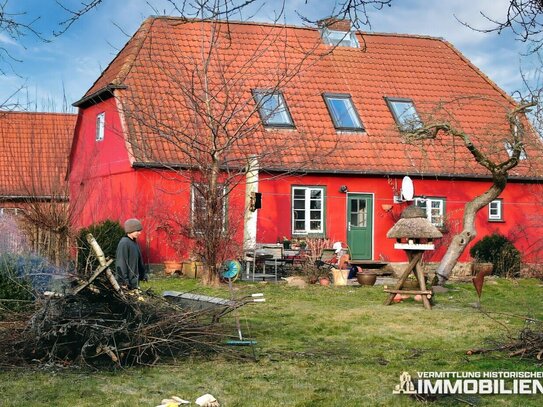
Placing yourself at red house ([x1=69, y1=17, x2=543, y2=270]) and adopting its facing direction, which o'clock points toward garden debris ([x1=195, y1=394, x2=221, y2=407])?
The garden debris is roughly at 12 o'clock from the red house.

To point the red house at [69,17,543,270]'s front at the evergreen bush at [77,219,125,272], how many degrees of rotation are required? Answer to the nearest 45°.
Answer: approximately 45° to its right

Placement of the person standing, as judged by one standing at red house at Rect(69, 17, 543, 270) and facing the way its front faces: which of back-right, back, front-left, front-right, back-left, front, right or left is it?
front

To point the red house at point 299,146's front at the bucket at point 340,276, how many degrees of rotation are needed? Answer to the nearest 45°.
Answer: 0° — it already faces it

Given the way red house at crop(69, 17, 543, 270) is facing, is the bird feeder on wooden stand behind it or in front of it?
in front

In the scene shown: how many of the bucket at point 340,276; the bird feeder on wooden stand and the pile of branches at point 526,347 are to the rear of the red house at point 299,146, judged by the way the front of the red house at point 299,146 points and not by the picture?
0

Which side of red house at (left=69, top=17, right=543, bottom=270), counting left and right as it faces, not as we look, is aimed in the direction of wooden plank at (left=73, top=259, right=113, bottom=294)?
front

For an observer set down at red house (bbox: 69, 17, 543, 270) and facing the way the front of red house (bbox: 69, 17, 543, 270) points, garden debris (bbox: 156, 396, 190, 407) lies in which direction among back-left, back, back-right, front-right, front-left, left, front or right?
front

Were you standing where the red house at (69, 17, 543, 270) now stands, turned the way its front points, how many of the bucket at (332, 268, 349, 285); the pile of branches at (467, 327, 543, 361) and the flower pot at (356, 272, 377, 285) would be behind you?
0

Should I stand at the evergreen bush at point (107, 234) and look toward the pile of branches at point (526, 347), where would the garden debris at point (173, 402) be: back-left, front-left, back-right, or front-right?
front-right

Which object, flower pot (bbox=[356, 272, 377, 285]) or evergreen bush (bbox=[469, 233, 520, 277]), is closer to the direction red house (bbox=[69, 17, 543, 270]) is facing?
the flower pot

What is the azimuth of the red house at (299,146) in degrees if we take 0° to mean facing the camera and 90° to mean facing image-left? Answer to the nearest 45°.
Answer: approximately 0°

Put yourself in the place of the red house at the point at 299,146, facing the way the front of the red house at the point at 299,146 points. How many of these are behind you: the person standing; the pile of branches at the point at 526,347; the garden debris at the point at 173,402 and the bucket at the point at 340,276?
0
